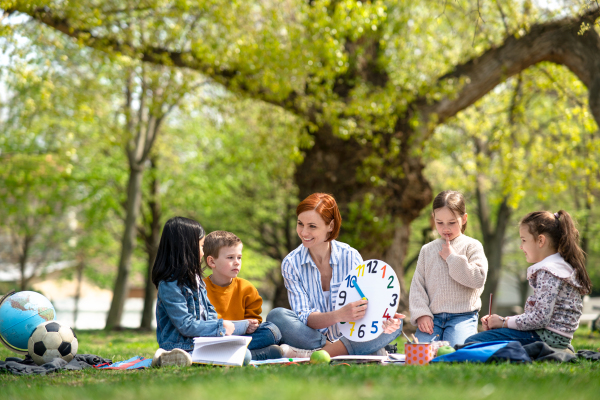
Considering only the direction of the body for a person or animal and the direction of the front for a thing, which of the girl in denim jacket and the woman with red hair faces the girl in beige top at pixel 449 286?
the girl in denim jacket

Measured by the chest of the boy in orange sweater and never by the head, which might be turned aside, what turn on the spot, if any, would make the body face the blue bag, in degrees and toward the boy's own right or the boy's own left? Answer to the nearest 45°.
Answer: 0° — they already face it

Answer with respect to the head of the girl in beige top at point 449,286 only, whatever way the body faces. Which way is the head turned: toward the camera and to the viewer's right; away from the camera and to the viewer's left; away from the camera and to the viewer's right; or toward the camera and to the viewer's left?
toward the camera and to the viewer's left

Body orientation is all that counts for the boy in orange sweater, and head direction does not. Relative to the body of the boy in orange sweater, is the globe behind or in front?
behind

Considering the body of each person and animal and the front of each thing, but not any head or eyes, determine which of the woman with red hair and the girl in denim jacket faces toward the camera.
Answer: the woman with red hair

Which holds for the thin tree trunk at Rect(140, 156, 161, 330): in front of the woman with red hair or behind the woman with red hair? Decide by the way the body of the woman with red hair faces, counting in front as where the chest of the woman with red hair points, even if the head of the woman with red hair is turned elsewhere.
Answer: behind

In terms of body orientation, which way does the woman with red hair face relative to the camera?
toward the camera

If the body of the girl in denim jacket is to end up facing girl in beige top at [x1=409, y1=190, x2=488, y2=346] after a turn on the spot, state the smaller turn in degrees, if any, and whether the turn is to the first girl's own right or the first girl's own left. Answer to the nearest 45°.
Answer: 0° — they already face them

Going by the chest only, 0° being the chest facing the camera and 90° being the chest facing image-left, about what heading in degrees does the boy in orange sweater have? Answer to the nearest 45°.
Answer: approximately 315°

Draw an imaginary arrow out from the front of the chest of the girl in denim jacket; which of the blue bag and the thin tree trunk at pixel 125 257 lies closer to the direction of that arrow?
the blue bag

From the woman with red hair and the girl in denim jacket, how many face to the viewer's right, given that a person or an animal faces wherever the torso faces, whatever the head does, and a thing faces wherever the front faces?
1

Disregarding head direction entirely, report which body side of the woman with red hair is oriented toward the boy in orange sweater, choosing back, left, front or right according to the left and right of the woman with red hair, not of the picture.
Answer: right

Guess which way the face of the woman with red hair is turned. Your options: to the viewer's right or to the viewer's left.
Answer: to the viewer's left

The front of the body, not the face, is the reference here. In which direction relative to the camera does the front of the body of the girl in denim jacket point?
to the viewer's right
